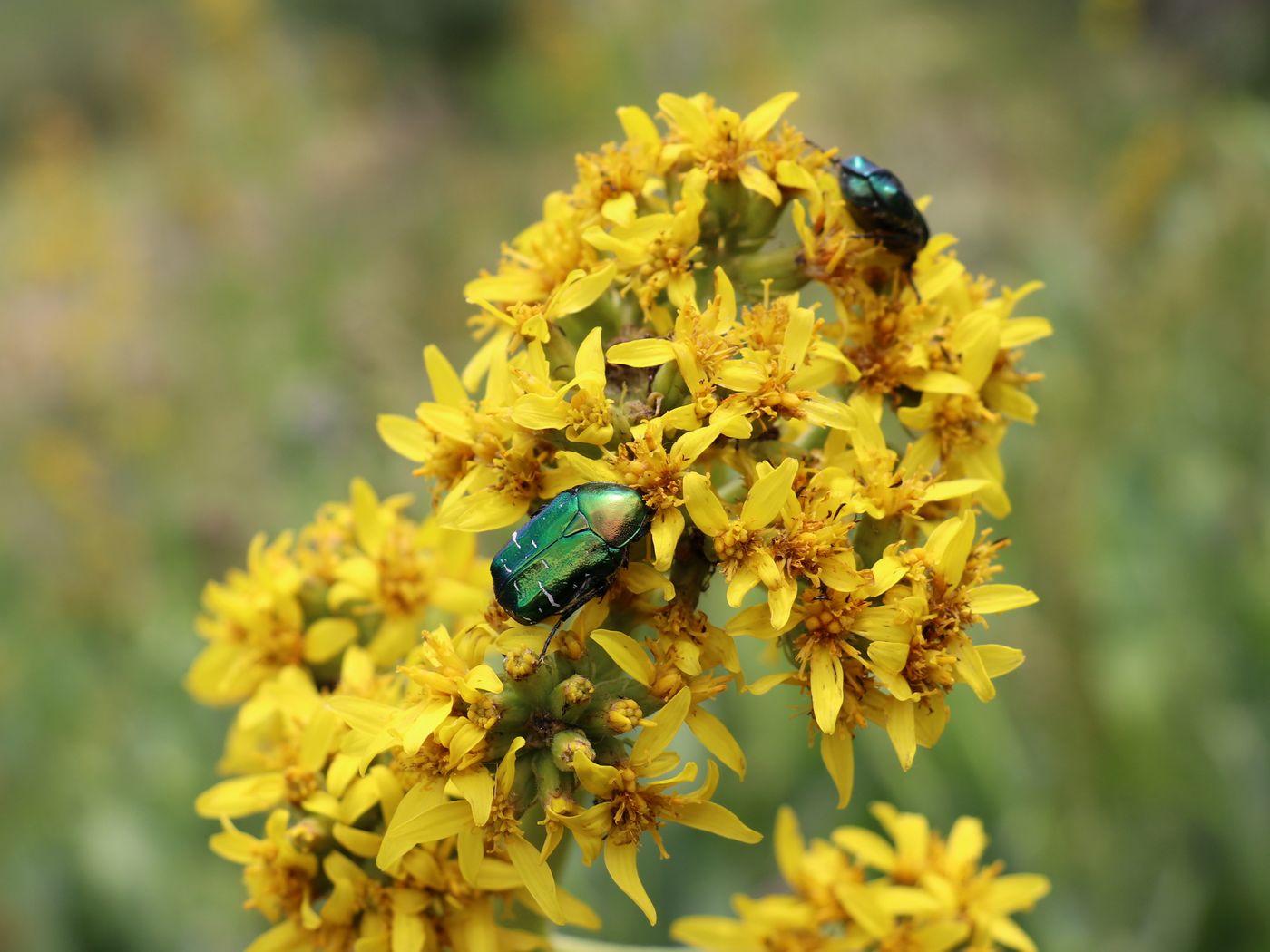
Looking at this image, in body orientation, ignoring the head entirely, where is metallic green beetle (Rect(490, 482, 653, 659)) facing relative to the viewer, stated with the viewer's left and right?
facing away from the viewer and to the right of the viewer

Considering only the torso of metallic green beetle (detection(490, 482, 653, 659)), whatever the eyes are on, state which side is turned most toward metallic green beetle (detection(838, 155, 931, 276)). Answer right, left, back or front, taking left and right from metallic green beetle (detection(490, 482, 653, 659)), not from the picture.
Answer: front

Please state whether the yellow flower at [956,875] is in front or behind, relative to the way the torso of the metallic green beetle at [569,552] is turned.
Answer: in front
